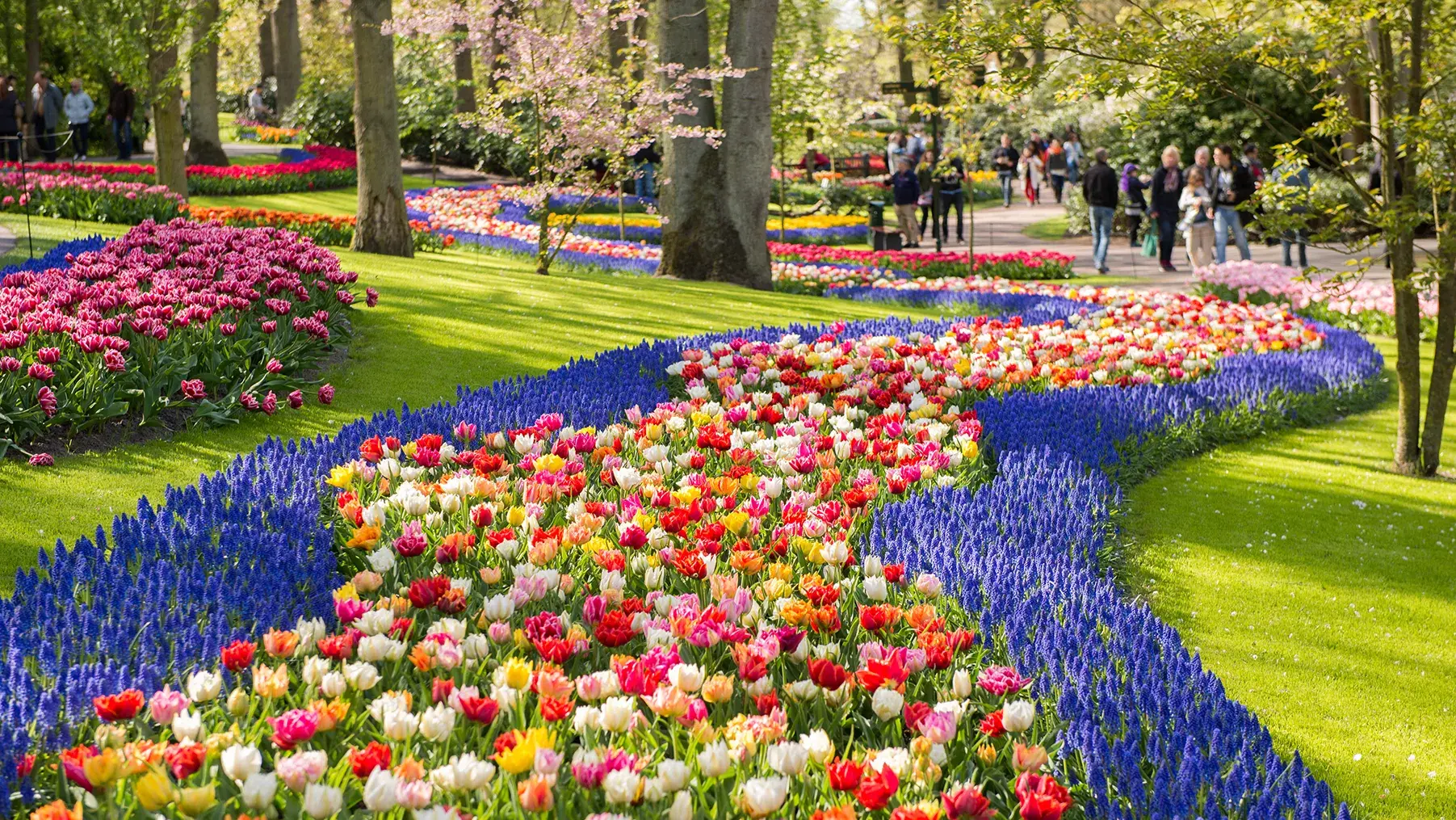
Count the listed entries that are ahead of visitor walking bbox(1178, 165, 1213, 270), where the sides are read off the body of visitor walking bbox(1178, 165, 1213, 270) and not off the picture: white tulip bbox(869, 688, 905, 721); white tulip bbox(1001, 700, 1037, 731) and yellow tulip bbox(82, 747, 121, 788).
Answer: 3

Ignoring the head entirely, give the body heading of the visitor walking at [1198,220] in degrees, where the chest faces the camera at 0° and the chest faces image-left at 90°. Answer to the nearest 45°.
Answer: approximately 0°

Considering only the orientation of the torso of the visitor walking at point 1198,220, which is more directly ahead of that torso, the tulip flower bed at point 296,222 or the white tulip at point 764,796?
the white tulip

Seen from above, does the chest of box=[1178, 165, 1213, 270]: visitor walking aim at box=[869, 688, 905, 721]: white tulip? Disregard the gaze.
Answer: yes

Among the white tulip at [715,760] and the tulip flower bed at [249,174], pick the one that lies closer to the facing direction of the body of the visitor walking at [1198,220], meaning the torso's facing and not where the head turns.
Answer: the white tulip
